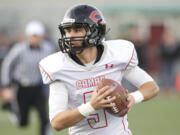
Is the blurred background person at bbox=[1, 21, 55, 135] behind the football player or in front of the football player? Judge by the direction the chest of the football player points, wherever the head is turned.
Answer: behind

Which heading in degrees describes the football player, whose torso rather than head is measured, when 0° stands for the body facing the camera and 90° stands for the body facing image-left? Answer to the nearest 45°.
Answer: approximately 0°

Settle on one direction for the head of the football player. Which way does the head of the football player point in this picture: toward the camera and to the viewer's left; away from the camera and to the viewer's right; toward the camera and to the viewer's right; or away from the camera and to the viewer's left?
toward the camera and to the viewer's left
